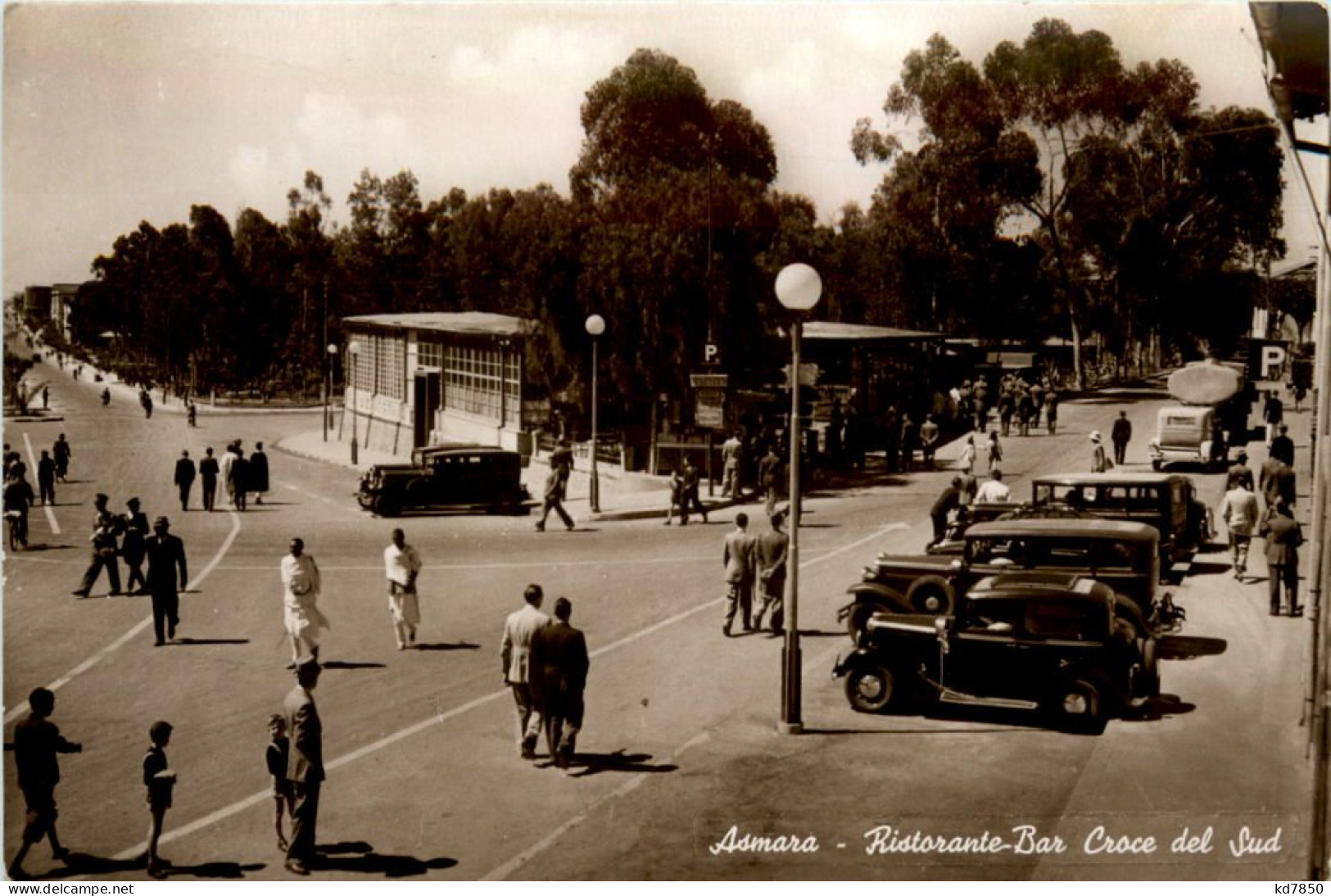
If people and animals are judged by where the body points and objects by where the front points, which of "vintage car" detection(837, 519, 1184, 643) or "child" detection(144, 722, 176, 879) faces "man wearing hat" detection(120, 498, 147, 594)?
the vintage car

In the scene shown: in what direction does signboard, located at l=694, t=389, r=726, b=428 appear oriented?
toward the camera

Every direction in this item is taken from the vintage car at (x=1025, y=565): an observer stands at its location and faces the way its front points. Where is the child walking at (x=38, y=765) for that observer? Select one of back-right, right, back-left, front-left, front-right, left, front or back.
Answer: front-left

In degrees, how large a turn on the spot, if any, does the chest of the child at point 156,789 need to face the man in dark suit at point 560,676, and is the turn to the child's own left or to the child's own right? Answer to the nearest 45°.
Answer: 0° — they already face them

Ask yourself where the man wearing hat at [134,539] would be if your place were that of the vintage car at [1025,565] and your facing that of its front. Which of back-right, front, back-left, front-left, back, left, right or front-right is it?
front

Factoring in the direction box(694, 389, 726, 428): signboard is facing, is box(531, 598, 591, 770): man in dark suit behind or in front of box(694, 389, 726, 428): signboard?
in front

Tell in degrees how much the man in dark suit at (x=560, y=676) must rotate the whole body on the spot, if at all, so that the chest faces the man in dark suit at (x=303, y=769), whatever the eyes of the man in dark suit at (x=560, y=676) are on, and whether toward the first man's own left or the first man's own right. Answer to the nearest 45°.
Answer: approximately 135° to the first man's own left

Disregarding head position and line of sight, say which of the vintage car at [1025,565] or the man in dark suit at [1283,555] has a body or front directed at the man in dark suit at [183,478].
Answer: the vintage car

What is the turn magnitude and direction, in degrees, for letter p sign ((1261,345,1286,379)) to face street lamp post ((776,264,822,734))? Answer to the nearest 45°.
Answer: approximately 45° to its right

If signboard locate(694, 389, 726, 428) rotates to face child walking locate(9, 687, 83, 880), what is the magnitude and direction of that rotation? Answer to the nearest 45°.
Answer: approximately 45° to its right

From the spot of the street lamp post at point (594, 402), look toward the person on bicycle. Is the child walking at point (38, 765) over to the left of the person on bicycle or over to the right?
left

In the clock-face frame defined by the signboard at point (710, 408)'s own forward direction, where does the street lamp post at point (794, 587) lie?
The street lamp post is roughly at 12 o'clock from the signboard.

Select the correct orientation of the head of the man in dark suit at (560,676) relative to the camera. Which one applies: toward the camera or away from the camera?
away from the camera

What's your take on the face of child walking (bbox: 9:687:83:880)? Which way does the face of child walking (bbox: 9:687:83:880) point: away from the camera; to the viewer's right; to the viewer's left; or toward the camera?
to the viewer's right

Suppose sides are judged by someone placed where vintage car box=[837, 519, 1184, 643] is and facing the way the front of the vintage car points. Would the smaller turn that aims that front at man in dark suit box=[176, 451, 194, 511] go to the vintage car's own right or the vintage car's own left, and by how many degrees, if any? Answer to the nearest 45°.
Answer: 0° — it already faces them

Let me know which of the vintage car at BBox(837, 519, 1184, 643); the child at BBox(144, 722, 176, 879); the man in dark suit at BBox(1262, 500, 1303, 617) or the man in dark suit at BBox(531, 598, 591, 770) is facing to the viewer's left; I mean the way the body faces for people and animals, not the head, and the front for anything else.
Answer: the vintage car

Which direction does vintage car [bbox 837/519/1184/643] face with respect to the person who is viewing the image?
facing to the left of the viewer

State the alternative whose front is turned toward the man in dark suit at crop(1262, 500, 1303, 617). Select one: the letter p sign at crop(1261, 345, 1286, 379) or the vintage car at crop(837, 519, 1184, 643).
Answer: the letter p sign
